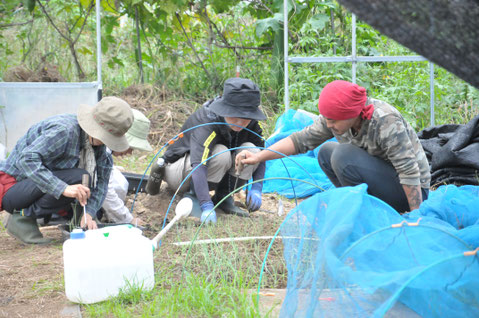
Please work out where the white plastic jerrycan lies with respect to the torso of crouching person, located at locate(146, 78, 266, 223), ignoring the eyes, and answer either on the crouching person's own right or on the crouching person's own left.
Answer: on the crouching person's own right

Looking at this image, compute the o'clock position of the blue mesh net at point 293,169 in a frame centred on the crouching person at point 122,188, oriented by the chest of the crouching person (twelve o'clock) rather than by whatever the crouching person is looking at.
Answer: The blue mesh net is roughly at 11 o'clock from the crouching person.

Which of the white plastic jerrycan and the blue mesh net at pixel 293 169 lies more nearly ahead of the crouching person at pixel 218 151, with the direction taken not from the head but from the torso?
the white plastic jerrycan

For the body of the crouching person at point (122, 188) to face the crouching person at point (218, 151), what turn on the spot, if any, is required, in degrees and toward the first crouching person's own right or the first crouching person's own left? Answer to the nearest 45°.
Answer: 0° — they already face them

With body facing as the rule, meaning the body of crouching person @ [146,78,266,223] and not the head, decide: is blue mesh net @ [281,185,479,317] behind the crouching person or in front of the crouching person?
in front

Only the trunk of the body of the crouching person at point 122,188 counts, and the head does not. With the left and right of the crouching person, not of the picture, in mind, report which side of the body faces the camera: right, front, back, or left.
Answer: right

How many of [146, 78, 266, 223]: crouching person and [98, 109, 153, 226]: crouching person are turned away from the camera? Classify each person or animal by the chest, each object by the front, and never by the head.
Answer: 0

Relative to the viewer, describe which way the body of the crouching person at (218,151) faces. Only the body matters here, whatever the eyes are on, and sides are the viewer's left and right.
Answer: facing the viewer and to the right of the viewer

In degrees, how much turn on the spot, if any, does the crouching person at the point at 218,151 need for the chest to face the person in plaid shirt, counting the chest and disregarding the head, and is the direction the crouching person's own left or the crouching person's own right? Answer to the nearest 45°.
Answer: approximately 90° to the crouching person's own right
